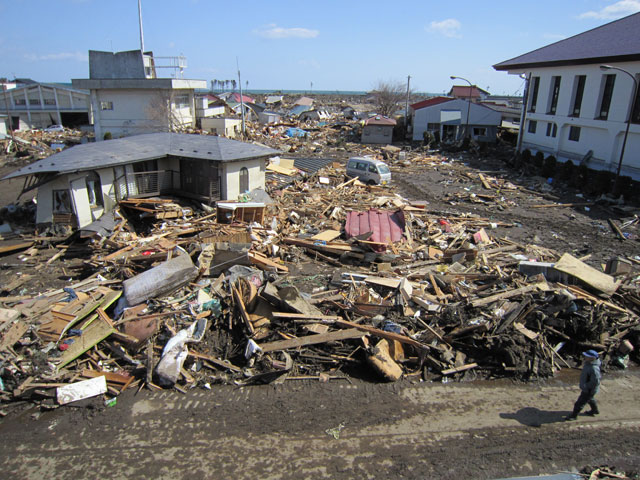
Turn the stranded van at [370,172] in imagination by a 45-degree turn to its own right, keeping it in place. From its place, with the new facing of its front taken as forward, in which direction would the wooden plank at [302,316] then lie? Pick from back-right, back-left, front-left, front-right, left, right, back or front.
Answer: front

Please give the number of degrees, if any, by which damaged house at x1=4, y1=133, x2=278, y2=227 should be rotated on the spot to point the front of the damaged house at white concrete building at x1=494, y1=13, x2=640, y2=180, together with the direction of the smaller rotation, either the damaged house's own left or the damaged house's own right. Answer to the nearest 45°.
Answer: approximately 90° to the damaged house's own left

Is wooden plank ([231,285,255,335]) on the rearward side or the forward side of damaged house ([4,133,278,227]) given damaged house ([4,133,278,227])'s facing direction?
on the forward side

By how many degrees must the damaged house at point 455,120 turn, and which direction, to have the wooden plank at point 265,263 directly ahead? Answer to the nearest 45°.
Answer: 0° — it already faces it

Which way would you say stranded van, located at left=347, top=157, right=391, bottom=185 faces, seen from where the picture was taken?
facing the viewer and to the right of the viewer

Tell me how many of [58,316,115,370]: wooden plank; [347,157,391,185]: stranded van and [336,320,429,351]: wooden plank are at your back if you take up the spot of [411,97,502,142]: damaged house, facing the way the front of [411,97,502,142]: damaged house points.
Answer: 0

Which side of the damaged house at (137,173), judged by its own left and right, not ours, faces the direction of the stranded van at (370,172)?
left

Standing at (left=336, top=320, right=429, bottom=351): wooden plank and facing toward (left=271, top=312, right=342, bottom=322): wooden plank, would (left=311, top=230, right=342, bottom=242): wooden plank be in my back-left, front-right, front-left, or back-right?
front-right

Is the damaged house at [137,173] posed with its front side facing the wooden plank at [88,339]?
yes

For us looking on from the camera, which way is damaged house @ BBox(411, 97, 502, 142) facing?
facing the viewer

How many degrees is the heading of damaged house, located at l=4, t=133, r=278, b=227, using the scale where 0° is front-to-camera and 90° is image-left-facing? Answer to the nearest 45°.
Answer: approximately 0°

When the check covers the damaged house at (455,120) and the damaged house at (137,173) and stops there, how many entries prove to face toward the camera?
2

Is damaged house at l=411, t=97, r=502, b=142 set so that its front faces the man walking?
yes

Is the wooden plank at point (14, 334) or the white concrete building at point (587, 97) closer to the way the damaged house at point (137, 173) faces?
the wooden plank

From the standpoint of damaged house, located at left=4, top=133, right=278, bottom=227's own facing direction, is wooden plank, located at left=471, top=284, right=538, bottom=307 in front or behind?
in front

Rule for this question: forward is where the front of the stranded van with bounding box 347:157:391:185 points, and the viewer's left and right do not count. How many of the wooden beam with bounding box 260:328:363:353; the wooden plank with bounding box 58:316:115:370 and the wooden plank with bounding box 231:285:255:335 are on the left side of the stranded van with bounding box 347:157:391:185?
0

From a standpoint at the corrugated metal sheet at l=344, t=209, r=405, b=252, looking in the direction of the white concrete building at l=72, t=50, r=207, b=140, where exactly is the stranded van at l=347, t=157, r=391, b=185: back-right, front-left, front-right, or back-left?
front-right
